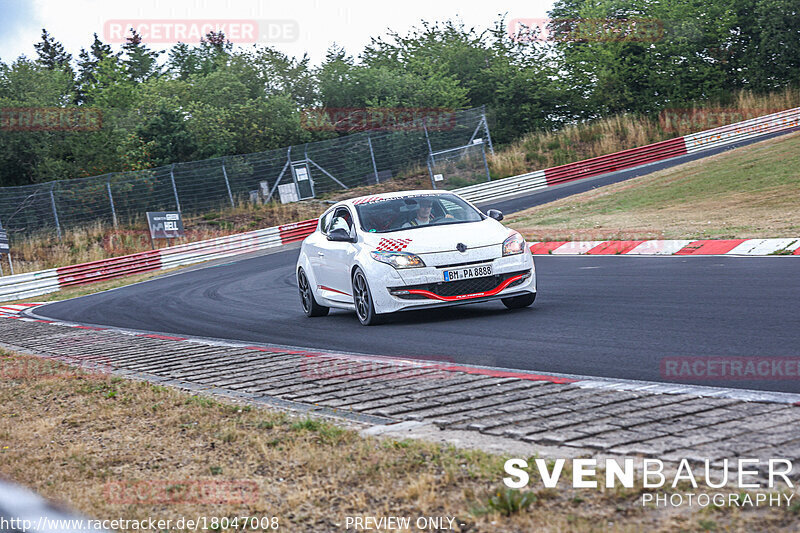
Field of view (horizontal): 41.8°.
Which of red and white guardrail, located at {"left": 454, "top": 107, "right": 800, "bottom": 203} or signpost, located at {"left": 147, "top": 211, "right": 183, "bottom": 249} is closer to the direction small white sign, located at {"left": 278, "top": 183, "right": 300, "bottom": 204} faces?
the signpost

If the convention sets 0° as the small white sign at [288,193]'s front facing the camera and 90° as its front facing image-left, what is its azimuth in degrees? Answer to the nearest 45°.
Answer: approximately 0°

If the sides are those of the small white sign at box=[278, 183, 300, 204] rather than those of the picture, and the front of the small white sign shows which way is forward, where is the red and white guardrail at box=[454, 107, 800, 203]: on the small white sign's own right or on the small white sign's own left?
on the small white sign's own left

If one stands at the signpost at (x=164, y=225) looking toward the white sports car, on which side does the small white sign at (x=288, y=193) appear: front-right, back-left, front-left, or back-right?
back-left
